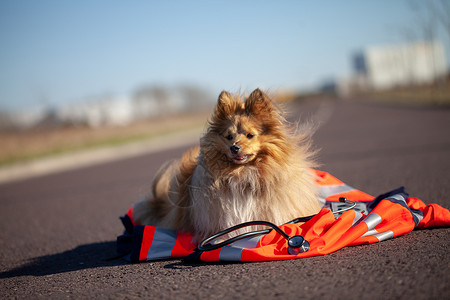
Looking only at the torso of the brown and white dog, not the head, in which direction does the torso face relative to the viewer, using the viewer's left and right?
facing the viewer and to the right of the viewer
